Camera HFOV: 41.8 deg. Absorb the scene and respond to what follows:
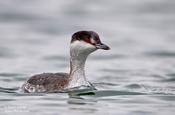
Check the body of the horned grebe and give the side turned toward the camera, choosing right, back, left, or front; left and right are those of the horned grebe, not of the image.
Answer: right
